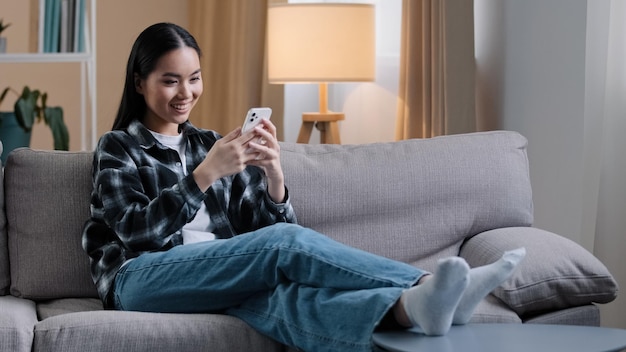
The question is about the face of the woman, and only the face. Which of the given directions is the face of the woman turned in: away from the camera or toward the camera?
toward the camera

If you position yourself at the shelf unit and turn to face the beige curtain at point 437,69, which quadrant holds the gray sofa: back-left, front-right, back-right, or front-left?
front-right

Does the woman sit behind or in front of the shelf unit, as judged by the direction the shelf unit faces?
in front

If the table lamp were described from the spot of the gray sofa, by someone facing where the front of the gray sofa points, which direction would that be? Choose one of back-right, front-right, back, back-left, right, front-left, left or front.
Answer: back

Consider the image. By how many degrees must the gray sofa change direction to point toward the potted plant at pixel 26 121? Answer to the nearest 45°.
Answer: approximately 135° to its right

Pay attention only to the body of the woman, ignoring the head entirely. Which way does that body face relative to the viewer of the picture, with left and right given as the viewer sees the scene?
facing the viewer and to the right of the viewer

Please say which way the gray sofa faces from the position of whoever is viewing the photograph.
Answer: facing the viewer

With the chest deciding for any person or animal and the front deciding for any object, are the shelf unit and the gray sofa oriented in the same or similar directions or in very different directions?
same or similar directions

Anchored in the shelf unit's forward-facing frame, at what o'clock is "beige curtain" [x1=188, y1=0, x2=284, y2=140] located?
The beige curtain is roughly at 8 o'clock from the shelf unit.

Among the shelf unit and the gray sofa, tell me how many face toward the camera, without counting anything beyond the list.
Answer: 2

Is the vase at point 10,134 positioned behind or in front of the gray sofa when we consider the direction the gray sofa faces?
behind

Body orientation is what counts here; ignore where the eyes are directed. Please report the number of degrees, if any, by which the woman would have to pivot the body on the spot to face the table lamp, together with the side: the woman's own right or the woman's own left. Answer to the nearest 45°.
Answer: approximately 135° to the woman's own left

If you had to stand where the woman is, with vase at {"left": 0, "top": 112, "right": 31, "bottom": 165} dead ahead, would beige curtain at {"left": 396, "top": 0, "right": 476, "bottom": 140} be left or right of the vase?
right

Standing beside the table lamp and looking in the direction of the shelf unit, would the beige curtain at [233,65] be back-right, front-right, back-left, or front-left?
front-right

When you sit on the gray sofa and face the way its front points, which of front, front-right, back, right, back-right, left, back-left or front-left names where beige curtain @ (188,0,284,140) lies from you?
back

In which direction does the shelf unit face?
toward the camera

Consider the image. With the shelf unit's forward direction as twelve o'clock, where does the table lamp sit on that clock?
The table lamp is roughly at 10 o'clock from the shelf unit.

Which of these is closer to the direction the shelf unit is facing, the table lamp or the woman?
the woman
